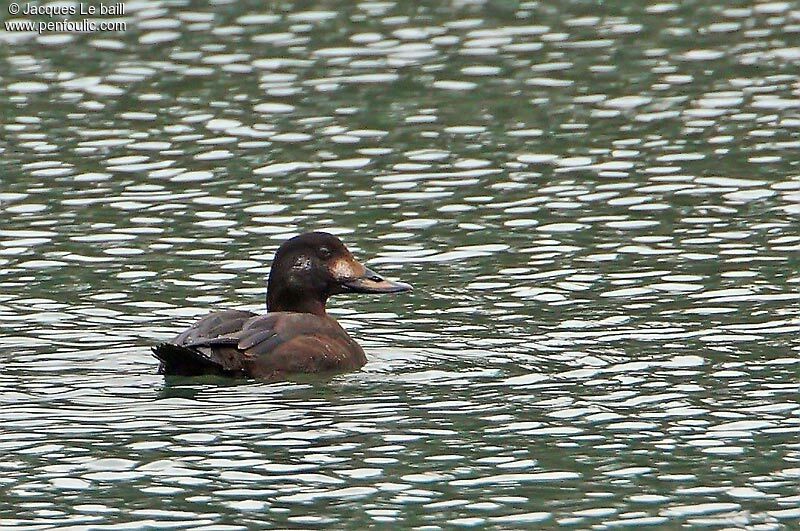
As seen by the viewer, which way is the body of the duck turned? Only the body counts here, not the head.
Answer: to the viewer's right
